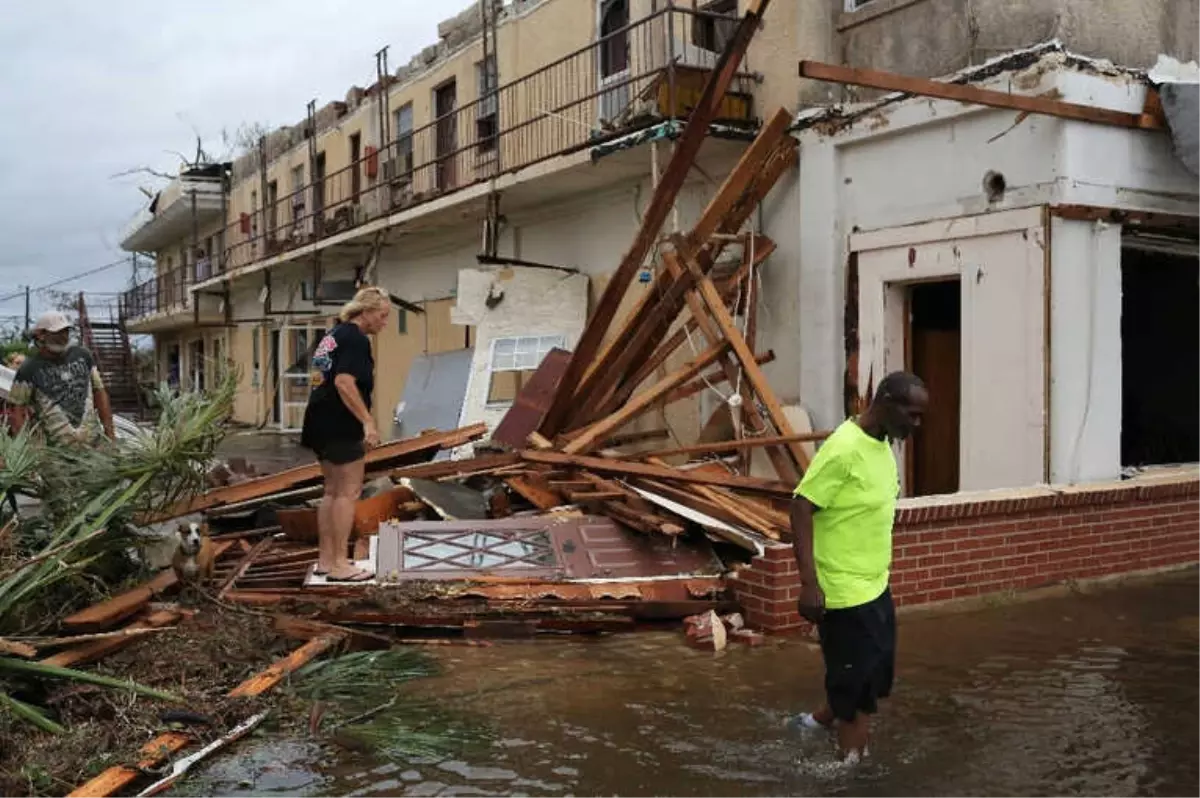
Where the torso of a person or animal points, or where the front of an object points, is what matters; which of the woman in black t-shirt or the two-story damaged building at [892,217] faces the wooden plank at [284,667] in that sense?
the two-story damaged building

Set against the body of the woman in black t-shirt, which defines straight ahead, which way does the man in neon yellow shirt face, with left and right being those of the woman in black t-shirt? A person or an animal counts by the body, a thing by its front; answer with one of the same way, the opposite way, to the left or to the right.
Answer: to the right

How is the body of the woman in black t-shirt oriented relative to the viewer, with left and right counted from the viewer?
facing to the right of the viewer

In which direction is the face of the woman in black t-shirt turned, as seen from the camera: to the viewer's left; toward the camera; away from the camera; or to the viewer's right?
to the viewer's right

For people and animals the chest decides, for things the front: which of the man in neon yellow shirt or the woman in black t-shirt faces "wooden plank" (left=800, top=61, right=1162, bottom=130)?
the woman in black t-shirt

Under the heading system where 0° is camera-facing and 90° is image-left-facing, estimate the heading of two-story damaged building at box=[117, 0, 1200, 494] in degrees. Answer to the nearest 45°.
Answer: approximately 45°

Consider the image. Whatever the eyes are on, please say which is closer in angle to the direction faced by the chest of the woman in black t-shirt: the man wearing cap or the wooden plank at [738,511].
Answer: the wooden plank
